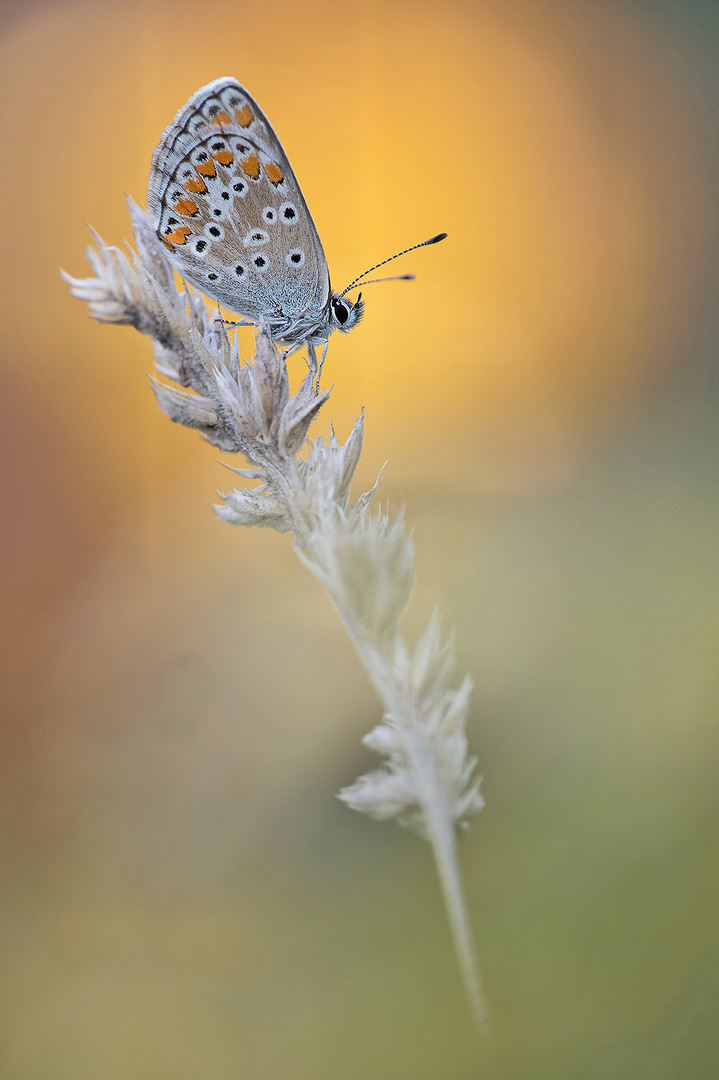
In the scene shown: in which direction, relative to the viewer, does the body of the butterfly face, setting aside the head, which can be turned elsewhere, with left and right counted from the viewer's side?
facing to the right of the viewer
